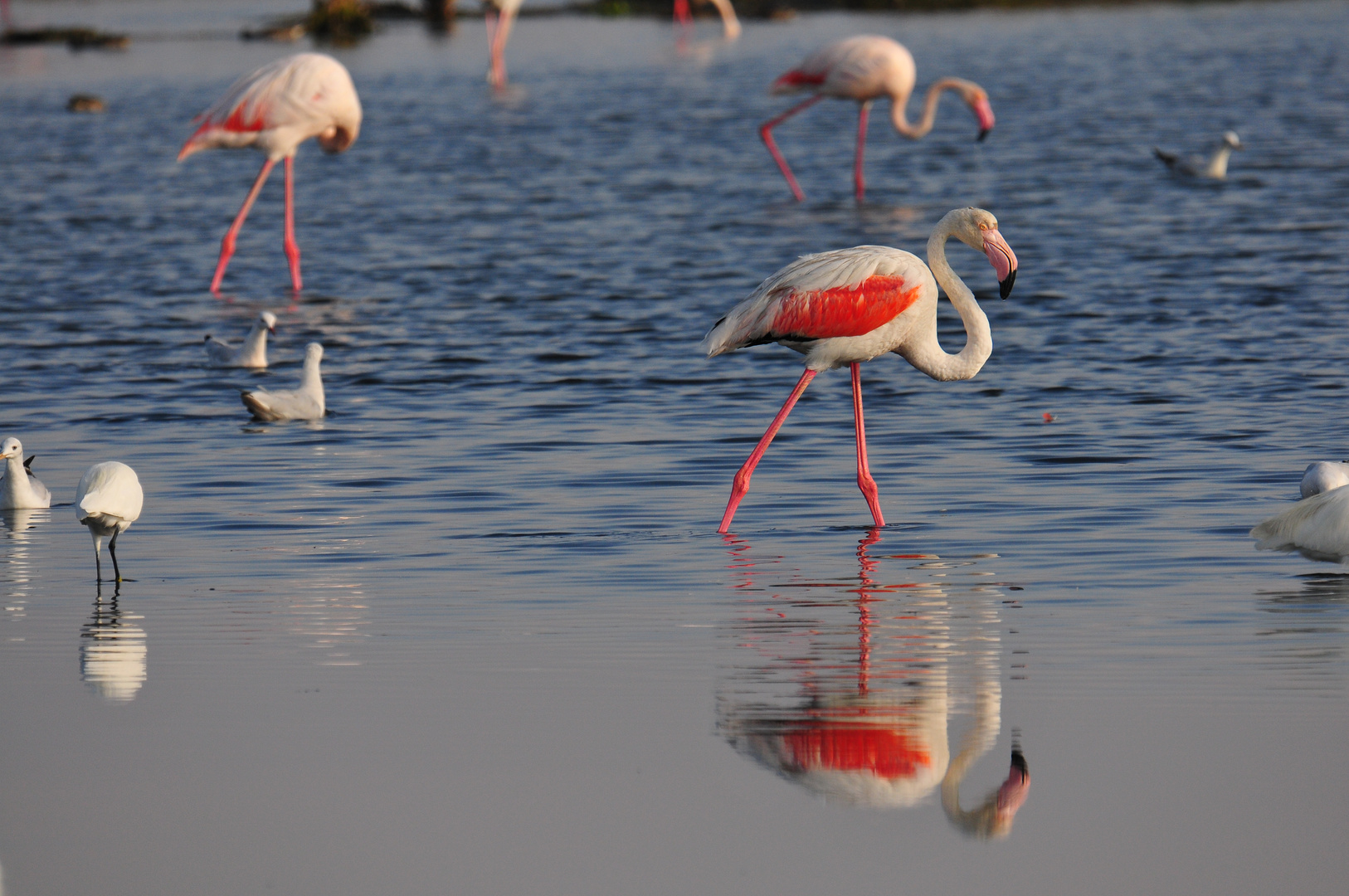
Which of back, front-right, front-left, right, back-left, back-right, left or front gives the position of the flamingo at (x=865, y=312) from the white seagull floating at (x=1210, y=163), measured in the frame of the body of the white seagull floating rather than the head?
right

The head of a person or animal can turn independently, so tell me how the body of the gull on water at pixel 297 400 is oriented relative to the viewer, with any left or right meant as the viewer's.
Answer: facing to the right of the viewer

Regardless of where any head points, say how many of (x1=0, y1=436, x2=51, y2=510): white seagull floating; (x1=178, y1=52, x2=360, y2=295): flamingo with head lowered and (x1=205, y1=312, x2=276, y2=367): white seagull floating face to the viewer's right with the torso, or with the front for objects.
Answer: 2

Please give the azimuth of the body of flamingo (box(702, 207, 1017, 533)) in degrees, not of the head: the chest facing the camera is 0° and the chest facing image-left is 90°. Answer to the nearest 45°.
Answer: approximately 270°

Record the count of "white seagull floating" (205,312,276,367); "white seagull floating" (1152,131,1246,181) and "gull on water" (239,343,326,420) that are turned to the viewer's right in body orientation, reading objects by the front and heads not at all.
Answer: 3

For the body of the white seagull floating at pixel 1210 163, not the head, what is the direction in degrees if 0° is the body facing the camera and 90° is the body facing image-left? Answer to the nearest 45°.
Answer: approximately 270°

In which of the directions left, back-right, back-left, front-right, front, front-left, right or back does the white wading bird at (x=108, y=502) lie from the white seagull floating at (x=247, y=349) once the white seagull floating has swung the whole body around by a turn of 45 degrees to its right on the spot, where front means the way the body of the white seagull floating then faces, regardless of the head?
front-right

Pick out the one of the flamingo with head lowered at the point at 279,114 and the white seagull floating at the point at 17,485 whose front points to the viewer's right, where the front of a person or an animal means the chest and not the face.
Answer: the flamingo with head lowered

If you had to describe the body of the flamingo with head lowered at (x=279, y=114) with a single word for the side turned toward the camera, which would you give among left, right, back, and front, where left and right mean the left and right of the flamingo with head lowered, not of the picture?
right

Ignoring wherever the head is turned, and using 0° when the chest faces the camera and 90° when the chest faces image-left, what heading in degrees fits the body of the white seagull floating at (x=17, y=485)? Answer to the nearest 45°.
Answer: approximately 45°

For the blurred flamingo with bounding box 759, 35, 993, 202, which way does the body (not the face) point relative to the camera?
to the viewer's right

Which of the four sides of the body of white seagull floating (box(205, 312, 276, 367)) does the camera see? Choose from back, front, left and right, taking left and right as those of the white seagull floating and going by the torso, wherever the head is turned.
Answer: right

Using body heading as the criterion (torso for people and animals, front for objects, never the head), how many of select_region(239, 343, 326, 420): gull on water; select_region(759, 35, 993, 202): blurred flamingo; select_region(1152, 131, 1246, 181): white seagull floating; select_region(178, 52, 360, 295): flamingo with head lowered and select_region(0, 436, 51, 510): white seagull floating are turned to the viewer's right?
4

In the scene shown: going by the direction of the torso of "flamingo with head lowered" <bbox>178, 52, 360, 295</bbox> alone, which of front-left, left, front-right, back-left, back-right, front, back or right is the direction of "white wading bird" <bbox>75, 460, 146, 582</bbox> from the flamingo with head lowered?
right

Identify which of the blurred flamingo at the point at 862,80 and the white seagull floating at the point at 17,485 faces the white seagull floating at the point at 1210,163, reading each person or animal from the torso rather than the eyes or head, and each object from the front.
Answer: the blurred flamingo

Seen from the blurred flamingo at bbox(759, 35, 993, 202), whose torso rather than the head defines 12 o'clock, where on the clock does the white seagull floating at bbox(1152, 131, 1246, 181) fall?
The white seagull floating is roughly at 12 o'clock from the blurred flamingo.
